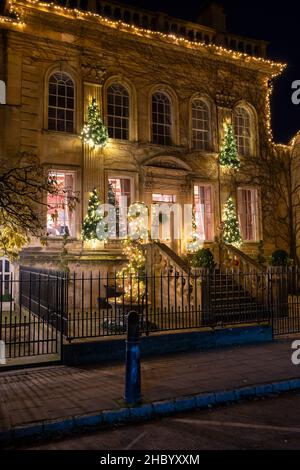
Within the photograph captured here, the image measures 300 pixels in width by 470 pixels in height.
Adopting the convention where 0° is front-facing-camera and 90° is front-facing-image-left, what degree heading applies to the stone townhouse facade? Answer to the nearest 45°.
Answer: approximately 315°
